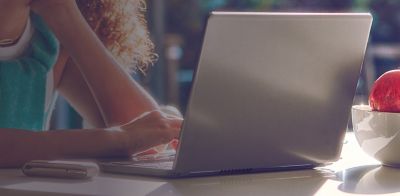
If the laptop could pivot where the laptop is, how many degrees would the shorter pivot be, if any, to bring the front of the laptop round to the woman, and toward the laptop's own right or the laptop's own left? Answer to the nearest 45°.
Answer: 0° — it already faces them

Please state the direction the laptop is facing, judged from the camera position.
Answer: facing away from the viewer and to the left of the viewer
